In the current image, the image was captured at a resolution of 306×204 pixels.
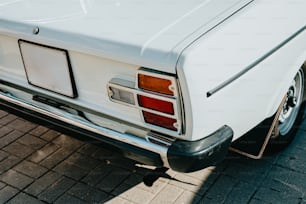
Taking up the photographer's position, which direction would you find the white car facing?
facing away from the viewer and to the right of the viewer

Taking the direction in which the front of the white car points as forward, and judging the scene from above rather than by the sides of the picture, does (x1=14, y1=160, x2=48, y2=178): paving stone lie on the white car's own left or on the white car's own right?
on the white car's own left
